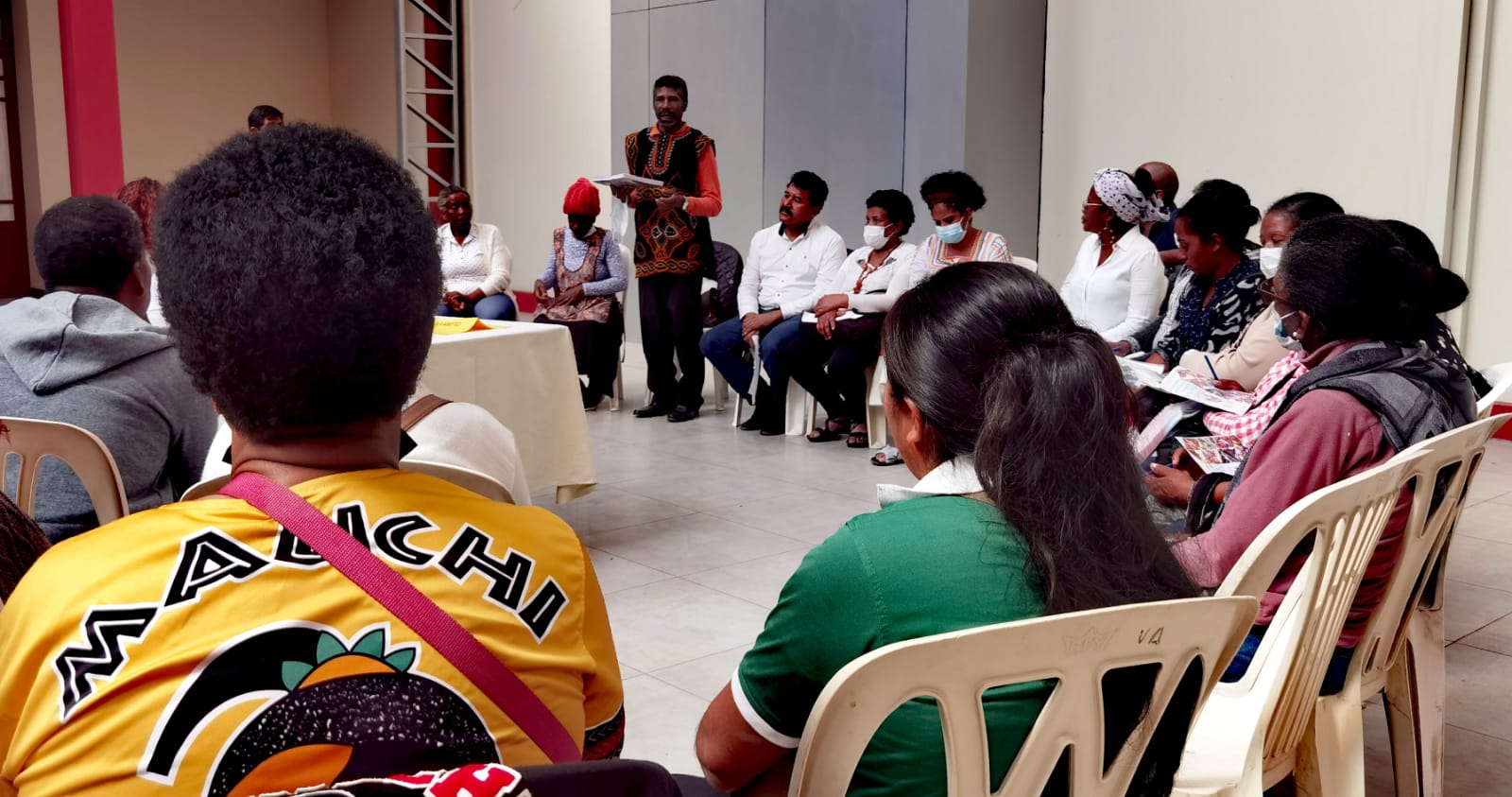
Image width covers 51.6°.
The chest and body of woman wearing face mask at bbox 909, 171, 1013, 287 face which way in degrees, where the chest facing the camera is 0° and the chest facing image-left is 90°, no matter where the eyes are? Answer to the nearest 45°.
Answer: approximately 45°

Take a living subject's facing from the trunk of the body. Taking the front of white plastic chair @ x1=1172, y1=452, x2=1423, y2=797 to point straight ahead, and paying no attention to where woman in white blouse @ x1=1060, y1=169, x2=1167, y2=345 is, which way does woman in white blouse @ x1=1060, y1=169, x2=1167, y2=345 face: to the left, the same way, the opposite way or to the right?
to the left

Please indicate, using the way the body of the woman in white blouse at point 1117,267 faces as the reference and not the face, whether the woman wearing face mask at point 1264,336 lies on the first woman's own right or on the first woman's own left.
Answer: on the first woman's own left

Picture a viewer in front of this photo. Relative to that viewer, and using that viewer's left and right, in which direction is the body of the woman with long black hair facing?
facing away from the viewer and to the left of the viewer

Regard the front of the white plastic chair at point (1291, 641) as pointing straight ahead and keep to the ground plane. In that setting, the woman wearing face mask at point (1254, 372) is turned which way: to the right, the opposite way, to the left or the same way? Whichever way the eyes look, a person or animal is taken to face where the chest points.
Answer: to the left

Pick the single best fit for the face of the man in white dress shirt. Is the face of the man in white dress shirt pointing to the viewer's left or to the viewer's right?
to the viewer's left

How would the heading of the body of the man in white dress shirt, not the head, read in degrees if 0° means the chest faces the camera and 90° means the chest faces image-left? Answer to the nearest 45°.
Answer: approximately 45°

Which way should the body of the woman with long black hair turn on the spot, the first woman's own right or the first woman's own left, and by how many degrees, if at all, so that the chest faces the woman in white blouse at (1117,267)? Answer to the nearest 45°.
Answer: approximately 45° to the first woman's own right

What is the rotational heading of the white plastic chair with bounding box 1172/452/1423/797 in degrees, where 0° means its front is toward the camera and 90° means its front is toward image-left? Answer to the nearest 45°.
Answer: approximately 135°

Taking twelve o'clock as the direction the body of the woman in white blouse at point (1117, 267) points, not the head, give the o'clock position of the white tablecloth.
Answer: The white tablecloth is roughly at 12 o'clock from the woman in white blouse.

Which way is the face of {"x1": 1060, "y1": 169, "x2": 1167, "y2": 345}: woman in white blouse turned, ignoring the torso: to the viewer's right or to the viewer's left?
to the viewer's left
